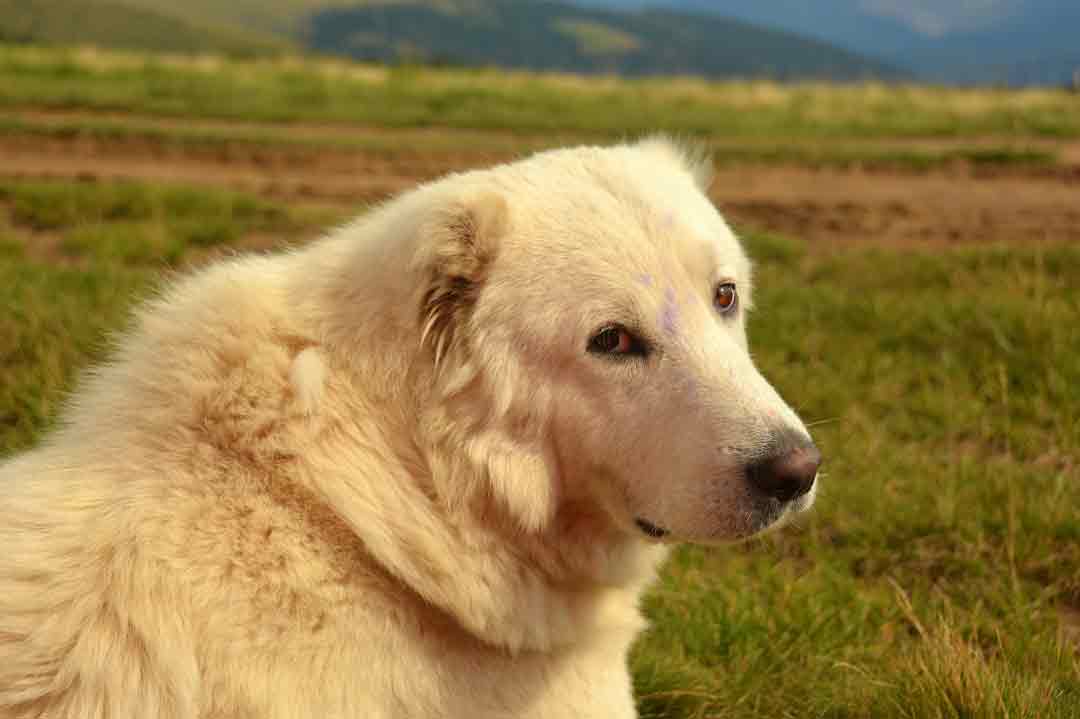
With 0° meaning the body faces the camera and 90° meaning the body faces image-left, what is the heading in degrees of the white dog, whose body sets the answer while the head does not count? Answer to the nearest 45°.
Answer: approximately 270°
